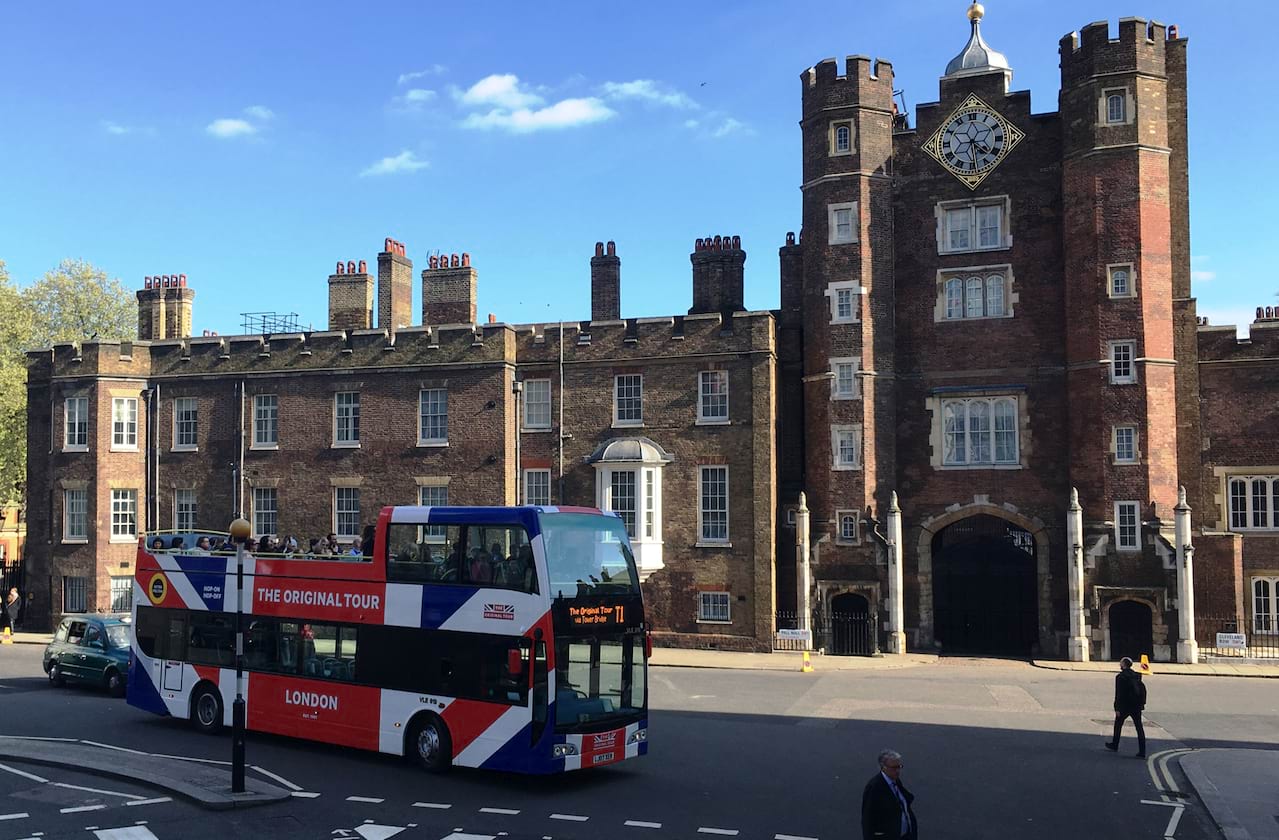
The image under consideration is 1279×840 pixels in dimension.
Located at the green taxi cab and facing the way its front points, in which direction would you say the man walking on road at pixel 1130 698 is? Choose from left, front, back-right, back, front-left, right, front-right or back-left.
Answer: front

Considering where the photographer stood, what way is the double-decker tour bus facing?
facing the viewer and to the right of the viewer

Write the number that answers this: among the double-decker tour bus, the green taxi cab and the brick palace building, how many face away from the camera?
0

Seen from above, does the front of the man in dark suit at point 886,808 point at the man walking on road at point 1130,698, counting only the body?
no

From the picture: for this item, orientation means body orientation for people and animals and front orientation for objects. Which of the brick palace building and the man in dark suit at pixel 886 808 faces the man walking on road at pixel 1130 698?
the brick palace building

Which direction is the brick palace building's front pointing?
toward the camera

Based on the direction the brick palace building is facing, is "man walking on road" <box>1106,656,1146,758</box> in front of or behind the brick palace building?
in front

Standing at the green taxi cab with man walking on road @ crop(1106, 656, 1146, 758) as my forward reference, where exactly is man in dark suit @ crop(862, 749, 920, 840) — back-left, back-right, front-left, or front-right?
front-right

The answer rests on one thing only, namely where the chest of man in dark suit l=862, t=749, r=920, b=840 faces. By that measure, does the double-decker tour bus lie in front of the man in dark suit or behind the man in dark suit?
behind

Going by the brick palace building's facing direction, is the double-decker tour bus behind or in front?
in front

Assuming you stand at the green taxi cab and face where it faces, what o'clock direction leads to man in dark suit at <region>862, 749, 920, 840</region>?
The man in dark suit is roughly at 1 o'clock from the green taxi cab.

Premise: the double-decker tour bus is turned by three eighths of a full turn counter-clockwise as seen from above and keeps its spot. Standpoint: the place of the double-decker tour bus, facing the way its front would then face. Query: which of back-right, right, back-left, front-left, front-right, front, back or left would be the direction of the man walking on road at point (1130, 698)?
right
